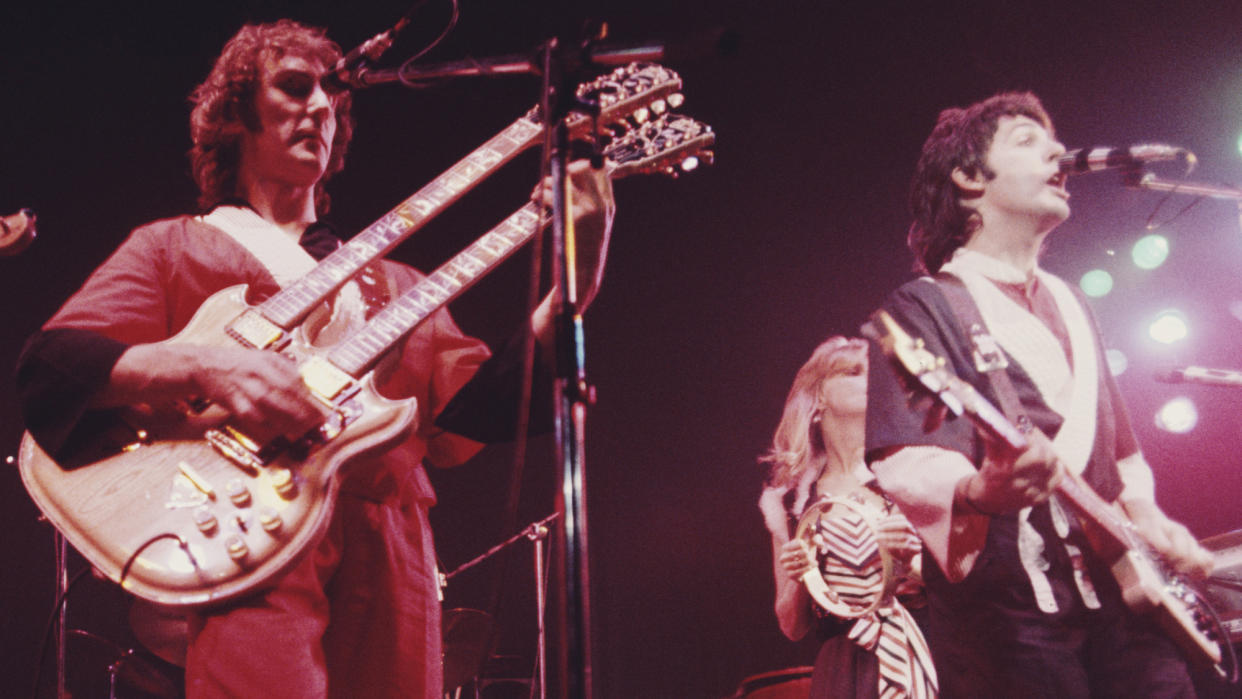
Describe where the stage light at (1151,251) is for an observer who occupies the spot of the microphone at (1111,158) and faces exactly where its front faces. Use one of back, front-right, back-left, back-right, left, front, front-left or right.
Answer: right

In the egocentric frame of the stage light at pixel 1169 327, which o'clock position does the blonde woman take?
The blonde woman is roughly at 1 o'clock from the stage light.

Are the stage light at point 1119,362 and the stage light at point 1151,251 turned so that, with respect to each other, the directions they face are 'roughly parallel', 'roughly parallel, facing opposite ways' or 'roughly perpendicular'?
roughly parallel

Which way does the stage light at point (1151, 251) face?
toward the camera

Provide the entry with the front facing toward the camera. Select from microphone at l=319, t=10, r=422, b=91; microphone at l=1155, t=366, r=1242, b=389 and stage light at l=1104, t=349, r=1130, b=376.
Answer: the stage light

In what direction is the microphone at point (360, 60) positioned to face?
to the viewer's left

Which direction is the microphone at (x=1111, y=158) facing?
to the viewer's left

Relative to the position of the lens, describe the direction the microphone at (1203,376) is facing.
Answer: facing to the left of the viewer

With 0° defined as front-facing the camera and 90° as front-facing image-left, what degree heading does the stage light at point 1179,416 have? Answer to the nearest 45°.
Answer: approximately 0°

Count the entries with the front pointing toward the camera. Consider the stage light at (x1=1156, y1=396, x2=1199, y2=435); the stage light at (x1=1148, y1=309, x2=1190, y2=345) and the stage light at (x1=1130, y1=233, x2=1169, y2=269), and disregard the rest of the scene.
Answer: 3

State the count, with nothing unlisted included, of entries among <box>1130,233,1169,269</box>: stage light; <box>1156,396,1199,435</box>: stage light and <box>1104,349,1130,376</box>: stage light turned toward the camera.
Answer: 3

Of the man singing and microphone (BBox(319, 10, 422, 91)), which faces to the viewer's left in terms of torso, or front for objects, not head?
the microphone

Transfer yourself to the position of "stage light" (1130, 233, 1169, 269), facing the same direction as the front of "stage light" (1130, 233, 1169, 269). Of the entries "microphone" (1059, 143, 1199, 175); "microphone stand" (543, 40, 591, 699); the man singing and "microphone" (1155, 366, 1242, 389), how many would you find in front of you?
4

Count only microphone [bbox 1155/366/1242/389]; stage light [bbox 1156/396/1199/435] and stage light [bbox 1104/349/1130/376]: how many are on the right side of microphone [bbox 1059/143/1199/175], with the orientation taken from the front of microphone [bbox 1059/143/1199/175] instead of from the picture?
3

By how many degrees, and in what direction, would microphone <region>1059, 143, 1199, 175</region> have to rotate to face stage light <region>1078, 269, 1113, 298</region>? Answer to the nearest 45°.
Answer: approximately 90° to its right

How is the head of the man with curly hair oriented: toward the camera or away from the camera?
toward the camera

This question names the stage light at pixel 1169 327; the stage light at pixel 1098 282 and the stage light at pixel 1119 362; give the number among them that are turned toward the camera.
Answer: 3
